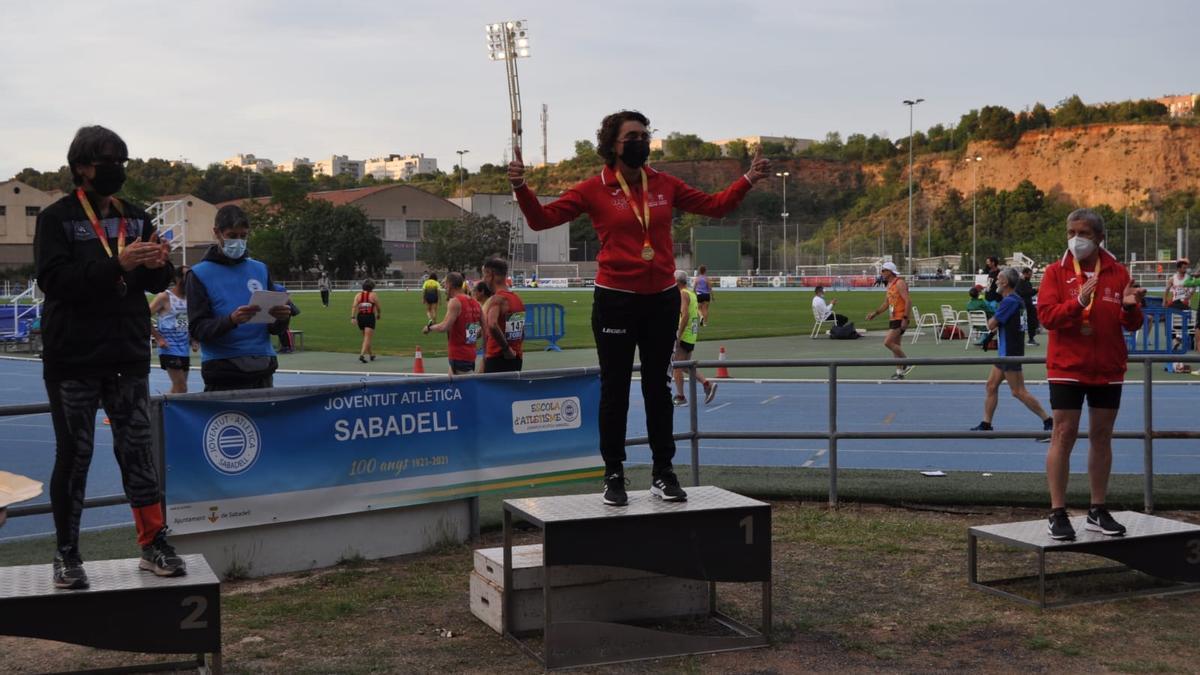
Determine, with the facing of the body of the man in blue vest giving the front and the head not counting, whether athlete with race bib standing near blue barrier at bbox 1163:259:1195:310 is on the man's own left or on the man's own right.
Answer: on the man's own left

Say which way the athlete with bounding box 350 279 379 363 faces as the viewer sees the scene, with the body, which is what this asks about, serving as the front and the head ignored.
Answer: away from the camera

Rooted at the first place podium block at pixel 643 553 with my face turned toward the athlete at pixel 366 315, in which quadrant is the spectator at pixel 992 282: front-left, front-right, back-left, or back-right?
front-right

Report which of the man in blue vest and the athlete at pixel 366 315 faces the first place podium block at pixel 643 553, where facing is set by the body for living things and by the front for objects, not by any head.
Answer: the man in blue vest

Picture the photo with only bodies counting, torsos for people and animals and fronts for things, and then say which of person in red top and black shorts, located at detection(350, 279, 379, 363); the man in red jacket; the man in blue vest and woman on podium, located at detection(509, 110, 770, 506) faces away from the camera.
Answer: the person in red top and black shorts

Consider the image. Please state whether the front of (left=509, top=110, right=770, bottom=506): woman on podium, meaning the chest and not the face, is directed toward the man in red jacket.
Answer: no

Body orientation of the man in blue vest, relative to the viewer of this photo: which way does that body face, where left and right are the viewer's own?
facing the viewer and to the right of the viewer

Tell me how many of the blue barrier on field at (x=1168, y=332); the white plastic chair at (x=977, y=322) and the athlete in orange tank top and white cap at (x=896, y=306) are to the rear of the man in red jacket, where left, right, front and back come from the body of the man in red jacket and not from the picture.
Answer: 3

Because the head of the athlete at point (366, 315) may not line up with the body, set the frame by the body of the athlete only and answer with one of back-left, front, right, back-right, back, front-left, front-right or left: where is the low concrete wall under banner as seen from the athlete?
back

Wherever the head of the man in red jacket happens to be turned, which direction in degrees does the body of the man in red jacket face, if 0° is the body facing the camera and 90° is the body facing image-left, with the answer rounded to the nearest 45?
approximately 0°

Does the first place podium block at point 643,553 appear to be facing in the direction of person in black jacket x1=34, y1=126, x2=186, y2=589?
no

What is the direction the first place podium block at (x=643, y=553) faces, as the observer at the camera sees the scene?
facing the viewer

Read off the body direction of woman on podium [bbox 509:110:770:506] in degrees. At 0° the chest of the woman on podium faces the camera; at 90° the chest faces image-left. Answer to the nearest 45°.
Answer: approximately 0°

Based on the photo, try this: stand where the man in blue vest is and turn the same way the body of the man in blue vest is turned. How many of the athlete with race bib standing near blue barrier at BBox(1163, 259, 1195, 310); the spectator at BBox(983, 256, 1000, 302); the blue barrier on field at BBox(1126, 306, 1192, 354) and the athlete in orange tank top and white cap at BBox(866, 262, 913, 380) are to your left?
4

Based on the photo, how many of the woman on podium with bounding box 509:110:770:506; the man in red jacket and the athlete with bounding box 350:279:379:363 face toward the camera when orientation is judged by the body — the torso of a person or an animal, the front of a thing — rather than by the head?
2

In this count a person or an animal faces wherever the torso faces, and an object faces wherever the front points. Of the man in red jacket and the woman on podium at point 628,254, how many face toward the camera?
2

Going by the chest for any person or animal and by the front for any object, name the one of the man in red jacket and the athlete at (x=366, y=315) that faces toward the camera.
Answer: the man in red jacket

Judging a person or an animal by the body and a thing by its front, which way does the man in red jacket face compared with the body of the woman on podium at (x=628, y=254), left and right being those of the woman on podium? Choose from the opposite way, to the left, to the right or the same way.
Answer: the same way

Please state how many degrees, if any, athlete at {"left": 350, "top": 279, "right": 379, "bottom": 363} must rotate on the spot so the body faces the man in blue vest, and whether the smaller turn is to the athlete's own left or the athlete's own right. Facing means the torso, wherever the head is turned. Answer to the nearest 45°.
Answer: approximately 180°
